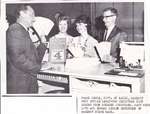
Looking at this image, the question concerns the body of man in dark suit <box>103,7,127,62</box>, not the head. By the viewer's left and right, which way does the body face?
facing the viewer and to the left of the viewer
